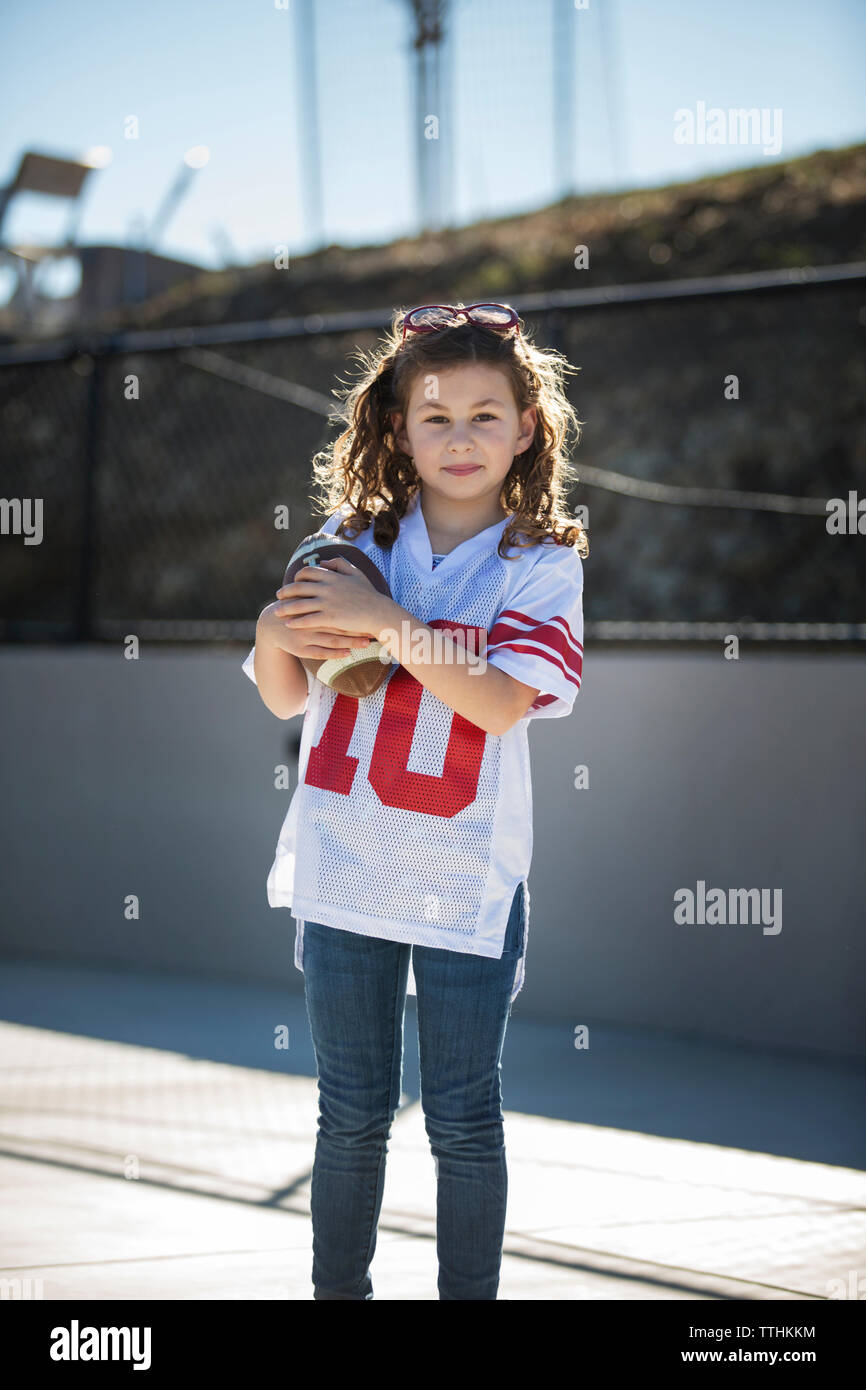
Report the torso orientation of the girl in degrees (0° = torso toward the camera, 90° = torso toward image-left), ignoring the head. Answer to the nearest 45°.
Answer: approximately 0°
